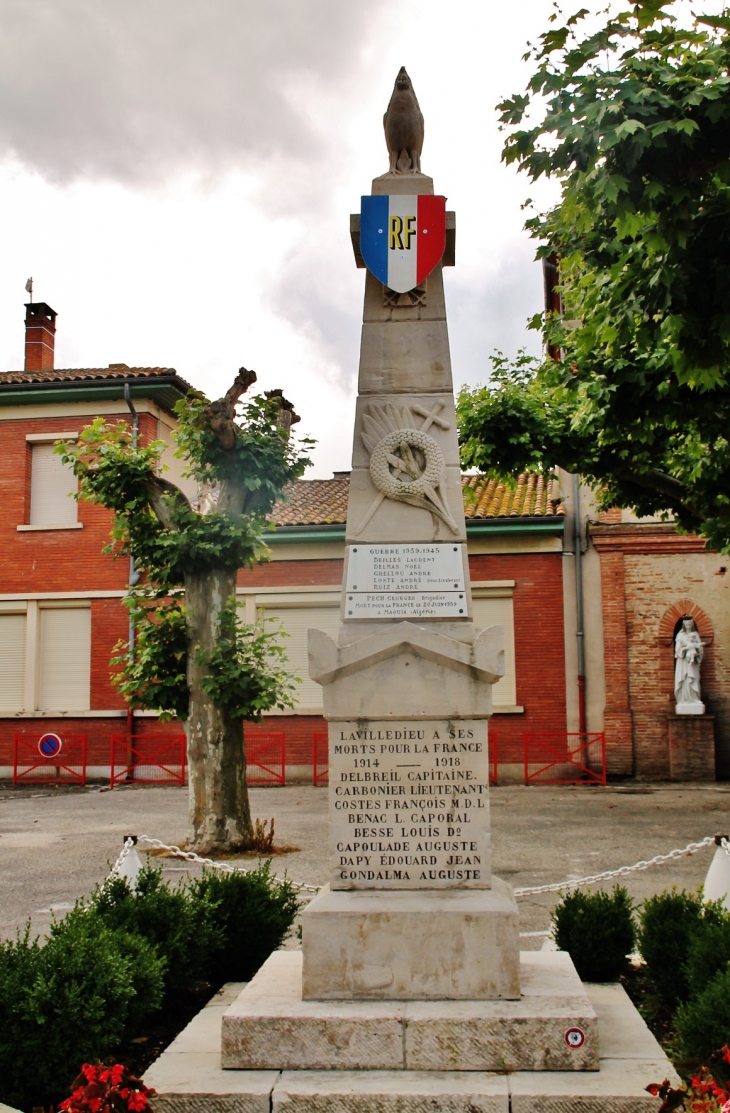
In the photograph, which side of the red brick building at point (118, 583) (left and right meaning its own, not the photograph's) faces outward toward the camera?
front

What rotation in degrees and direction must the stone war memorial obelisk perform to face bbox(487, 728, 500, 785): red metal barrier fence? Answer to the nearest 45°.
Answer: approximately 180°

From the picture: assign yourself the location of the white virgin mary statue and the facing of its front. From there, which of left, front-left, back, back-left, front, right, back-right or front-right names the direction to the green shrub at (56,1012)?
front

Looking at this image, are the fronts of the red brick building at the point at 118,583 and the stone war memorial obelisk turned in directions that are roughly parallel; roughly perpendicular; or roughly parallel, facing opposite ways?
roughly parallel

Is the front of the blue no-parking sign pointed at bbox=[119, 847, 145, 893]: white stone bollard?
yes

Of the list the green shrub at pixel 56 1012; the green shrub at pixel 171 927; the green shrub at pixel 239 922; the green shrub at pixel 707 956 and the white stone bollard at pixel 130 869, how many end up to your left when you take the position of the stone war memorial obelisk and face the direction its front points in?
1

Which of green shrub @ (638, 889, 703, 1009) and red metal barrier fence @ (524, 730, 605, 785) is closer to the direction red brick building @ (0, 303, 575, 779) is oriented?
the green shrub

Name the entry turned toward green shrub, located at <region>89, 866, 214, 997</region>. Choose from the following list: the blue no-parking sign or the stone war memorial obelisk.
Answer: the blue no-parking sign

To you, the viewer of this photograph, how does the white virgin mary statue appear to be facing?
facing the viewer

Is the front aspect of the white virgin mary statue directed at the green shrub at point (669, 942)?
yes

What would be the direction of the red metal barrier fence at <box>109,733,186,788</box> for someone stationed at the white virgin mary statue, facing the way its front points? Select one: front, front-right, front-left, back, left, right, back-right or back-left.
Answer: right

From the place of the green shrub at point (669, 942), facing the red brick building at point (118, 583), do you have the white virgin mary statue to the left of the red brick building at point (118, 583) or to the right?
right

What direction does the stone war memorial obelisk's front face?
toward the camera
